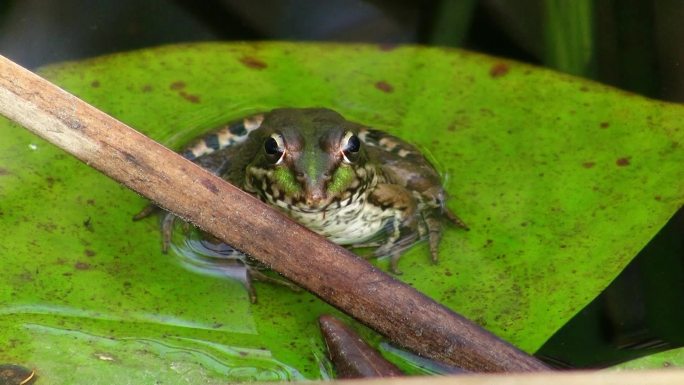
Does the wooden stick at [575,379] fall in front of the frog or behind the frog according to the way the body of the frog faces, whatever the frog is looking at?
in front

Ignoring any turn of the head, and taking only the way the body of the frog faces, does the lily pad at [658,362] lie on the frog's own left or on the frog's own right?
on the frog's own left

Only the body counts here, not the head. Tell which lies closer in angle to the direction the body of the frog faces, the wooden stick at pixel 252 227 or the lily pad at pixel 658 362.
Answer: the wooden stick

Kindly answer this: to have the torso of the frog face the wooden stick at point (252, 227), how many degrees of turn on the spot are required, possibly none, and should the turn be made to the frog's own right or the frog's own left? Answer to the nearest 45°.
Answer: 0° — it already faces it

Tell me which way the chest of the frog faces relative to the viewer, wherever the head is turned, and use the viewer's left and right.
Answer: facing the viewer
